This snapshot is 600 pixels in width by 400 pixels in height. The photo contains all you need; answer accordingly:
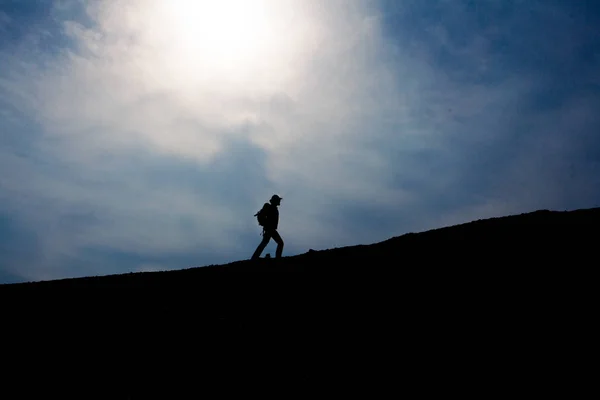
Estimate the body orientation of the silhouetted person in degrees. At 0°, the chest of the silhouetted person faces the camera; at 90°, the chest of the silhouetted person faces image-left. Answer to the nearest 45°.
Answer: approximately 270°
